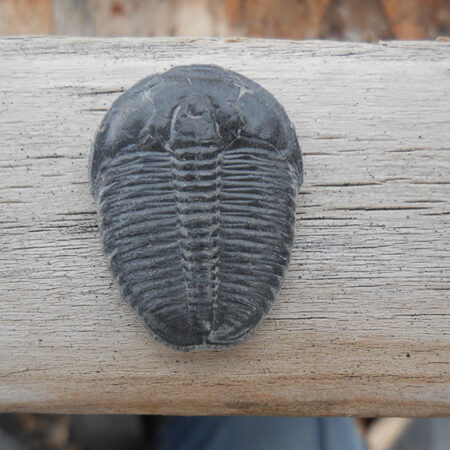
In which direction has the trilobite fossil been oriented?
away from the camera
